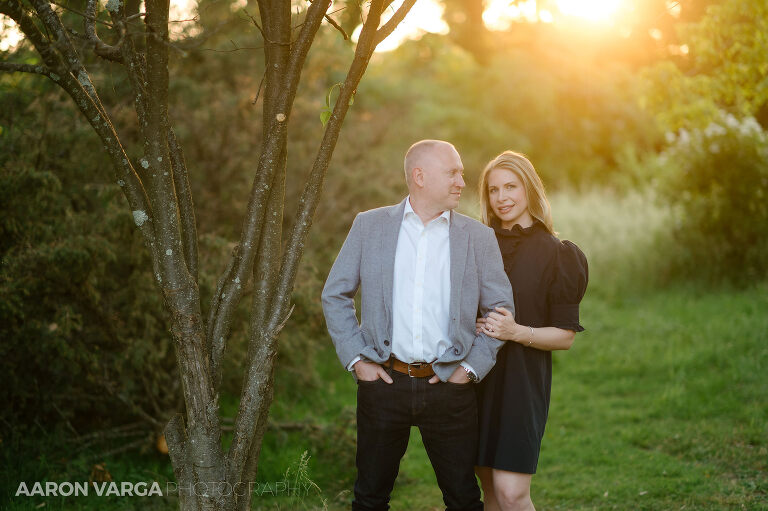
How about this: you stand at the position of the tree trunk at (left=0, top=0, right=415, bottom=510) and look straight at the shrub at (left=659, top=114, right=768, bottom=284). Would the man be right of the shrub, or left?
right

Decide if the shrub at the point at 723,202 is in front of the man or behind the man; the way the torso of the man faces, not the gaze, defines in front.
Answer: behind

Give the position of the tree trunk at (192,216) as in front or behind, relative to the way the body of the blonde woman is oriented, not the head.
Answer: in front

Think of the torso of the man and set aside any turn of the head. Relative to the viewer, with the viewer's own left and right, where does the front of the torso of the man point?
facing the viewer

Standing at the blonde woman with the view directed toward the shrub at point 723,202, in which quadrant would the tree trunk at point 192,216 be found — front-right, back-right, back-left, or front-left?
back-left

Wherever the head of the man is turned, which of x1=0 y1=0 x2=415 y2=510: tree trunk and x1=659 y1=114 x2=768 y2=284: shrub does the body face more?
the tree trunk

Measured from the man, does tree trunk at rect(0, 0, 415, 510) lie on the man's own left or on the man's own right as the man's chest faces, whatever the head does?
on the man's own right

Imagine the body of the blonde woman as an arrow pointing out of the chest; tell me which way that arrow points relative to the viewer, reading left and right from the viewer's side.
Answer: facing the viewer and to the left of the viewer

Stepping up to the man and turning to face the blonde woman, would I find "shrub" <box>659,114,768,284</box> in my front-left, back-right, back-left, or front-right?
front-left
